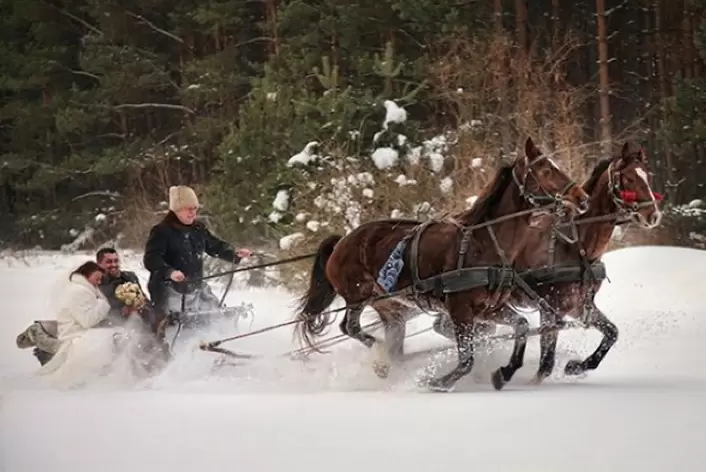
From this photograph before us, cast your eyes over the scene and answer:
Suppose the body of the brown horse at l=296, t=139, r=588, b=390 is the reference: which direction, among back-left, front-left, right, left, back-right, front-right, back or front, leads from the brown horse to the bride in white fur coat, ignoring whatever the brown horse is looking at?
back

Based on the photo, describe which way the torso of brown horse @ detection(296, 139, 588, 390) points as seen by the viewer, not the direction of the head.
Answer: to the viewer's right
